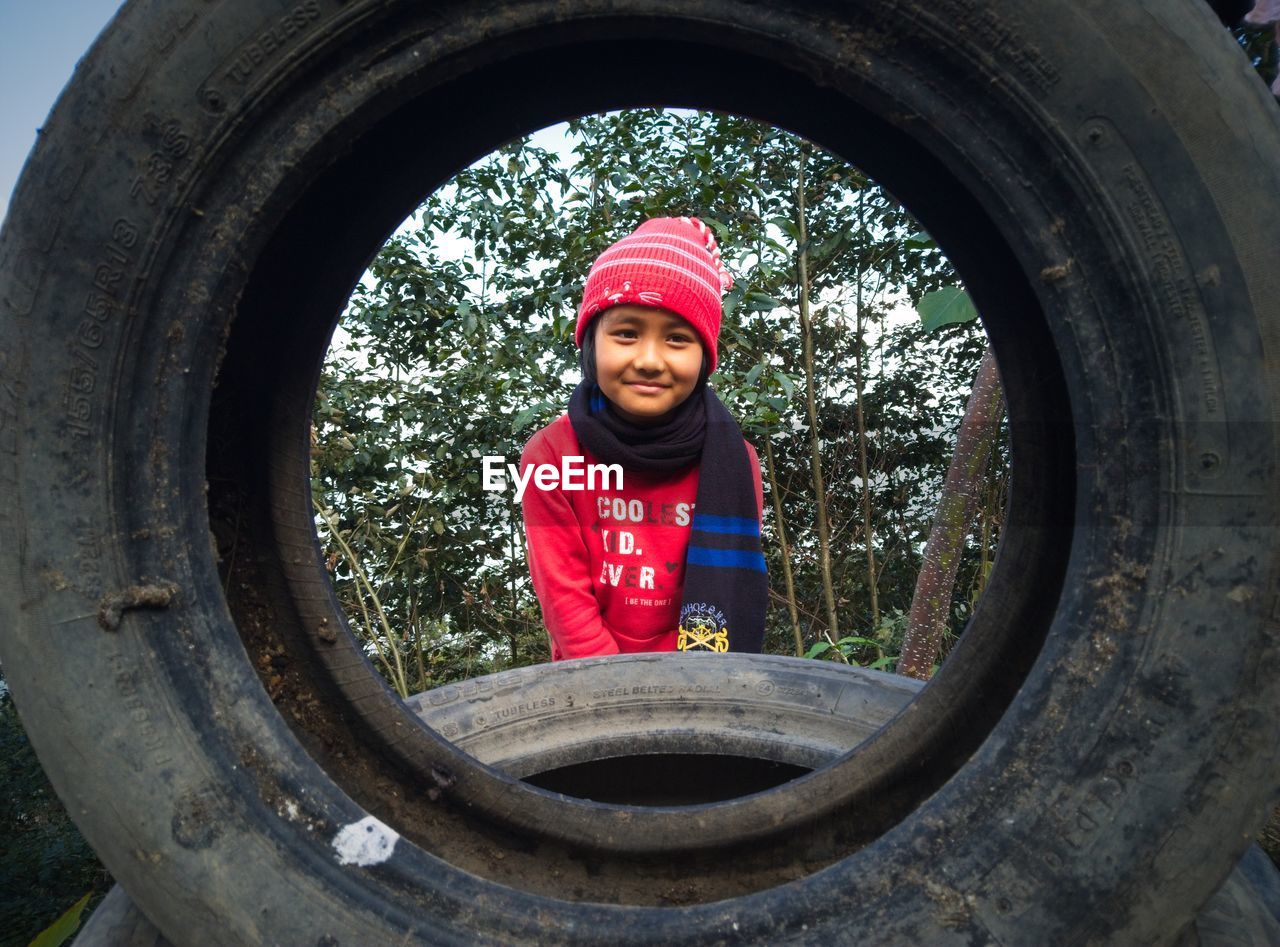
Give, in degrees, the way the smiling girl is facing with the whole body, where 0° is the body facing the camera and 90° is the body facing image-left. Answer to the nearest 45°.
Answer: approximately 0°

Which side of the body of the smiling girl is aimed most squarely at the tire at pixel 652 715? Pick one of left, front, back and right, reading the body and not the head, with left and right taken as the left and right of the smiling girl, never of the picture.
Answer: front

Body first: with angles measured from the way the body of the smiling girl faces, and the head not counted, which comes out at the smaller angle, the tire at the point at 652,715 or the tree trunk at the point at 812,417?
the tire

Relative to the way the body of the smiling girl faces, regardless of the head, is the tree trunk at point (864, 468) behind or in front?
behind

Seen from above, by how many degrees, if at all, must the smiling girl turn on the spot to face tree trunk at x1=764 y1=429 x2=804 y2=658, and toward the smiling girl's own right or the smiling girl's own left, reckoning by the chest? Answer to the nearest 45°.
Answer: approximately 180°

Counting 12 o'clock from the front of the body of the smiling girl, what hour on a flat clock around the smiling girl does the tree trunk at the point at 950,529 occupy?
The tree trunk is roughly at 8 o'clock from the smiling girl.
